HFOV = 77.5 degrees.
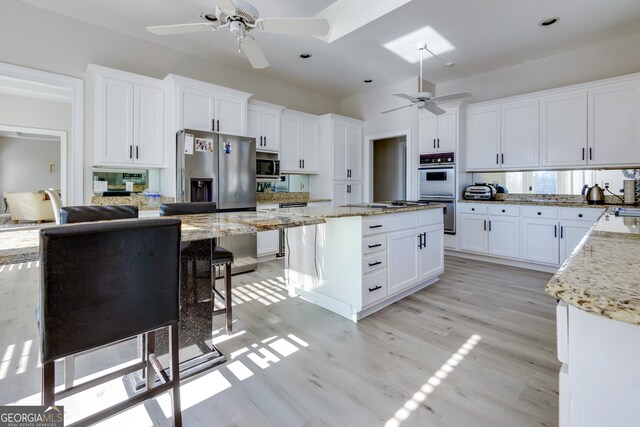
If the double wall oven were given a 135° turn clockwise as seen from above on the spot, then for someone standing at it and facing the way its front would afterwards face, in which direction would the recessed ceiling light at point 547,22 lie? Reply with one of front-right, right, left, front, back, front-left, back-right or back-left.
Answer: back-right

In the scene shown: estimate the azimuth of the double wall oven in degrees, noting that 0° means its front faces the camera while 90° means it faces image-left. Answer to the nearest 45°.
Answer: approximately 45°

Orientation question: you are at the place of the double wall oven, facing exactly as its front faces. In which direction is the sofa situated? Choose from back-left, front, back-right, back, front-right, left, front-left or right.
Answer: front-right

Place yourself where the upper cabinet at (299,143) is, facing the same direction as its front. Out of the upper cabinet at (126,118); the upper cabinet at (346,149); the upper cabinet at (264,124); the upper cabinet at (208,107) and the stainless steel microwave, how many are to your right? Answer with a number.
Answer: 4

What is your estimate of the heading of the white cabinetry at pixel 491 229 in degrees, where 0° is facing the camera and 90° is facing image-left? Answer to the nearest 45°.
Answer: approximately 45°

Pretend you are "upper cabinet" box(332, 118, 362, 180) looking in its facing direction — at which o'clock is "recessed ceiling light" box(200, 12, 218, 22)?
The recessed ceiling light is roughly at 2 o'clock from the upper cabinet.

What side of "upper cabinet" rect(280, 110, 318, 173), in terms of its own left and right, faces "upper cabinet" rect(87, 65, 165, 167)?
right
